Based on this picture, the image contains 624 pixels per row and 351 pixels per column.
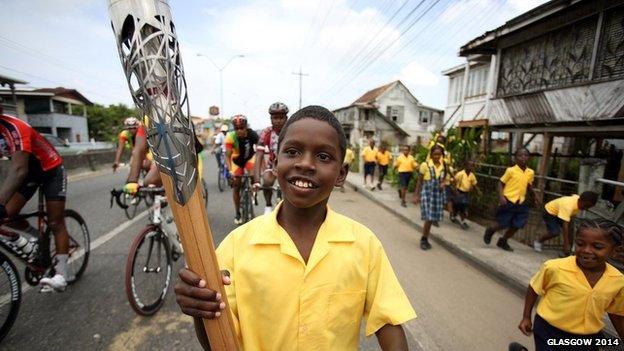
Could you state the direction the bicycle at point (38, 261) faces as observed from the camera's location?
facing the viewer and to the left of the viewer

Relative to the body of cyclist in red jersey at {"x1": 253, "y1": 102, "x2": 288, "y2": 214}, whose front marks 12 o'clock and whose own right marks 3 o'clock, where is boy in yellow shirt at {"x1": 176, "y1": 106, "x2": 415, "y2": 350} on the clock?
The boy in yellow shirt is roughly at 12 o'clock from the cyclist in red jersey.

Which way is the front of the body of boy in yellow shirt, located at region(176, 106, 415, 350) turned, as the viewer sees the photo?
toward the camera

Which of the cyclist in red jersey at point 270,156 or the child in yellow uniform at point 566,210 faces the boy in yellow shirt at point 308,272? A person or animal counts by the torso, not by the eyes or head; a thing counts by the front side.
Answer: the cyclist in red jersey

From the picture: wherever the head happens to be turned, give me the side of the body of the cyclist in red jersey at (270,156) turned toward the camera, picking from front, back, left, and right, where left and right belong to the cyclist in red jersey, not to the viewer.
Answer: front

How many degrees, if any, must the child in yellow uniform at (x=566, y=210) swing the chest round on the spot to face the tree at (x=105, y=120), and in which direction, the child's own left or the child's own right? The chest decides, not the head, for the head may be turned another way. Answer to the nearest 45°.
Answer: approximately 180°

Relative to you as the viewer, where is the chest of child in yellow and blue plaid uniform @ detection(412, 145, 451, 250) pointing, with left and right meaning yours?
facing the viewer

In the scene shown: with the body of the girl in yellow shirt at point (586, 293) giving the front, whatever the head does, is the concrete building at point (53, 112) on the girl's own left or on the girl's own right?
on the girl's own right

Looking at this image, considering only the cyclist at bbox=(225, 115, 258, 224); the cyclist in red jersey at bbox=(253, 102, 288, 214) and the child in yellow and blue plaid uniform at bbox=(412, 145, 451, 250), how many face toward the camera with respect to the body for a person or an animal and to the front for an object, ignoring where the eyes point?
3

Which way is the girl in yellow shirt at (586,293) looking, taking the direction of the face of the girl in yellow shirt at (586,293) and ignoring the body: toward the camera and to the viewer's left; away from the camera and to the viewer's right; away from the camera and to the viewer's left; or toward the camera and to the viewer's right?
toward the camera and to the viewer's left

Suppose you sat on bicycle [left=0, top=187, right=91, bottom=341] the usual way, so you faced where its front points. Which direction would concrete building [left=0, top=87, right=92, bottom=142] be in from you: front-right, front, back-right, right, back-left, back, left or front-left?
back-right

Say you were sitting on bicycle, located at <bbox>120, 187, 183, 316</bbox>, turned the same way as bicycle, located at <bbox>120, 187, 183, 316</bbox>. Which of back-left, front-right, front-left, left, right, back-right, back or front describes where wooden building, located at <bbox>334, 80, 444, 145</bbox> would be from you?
back

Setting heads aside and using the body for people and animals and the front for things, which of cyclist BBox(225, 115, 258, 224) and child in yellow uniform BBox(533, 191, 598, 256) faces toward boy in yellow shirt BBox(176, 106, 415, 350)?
the cyclist

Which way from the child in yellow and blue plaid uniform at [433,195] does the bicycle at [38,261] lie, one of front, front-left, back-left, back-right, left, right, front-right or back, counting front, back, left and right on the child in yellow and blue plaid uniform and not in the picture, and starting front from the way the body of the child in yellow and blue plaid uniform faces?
front-right
